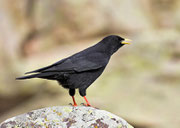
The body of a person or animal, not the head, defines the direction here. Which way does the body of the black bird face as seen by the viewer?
to the viewer's right
